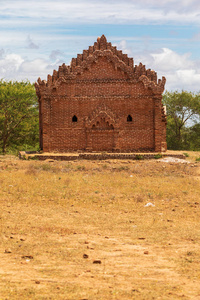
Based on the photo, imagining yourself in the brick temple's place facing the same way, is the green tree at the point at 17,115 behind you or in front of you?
behind

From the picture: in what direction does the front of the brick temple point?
toward the camera
